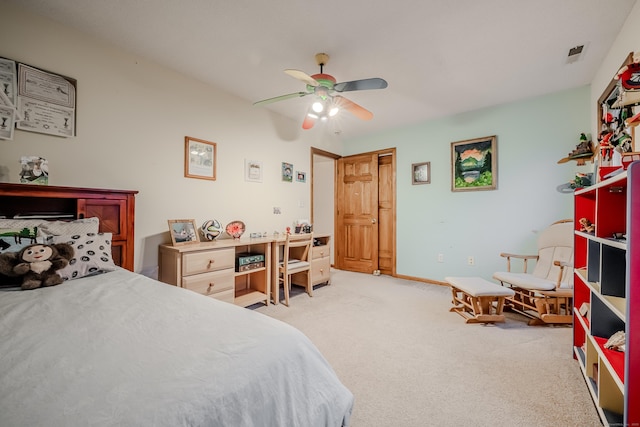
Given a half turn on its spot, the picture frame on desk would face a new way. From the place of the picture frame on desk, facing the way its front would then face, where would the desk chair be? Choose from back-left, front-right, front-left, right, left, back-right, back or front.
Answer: back-right

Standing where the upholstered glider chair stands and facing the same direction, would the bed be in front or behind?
in front

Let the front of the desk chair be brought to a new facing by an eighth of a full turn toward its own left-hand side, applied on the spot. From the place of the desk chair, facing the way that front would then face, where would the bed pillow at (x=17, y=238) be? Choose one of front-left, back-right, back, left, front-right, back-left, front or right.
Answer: front-left

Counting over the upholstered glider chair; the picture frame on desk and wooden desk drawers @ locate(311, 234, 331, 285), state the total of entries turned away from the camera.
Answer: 0

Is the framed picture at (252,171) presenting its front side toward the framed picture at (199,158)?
no

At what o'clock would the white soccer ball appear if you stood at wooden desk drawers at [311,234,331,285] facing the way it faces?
The white soccer ball is roughly at 3 o'clock from the wooden desk drawers.

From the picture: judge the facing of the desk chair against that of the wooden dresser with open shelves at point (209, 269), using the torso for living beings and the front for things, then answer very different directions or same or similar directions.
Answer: very different directions

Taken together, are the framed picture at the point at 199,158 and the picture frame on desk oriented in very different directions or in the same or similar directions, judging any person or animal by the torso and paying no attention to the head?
same or similar directions

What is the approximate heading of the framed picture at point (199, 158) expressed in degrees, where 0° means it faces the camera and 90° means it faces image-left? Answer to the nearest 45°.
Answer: approximately 315°

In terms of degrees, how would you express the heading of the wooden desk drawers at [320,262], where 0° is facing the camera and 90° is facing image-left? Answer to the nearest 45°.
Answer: approximately 315°

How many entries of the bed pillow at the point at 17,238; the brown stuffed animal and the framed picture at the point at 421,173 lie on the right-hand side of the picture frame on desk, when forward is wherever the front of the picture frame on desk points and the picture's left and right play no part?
2

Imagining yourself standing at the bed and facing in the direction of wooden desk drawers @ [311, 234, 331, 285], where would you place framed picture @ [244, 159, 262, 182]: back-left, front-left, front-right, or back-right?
front-left

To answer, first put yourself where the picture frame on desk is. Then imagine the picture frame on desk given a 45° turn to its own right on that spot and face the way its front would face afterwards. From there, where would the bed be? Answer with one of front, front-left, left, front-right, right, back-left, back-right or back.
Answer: front

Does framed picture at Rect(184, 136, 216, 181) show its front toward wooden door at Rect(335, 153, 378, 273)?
no

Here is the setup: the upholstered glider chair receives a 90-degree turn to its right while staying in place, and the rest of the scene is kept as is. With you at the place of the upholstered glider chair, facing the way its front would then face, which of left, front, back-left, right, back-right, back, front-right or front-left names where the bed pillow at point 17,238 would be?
left

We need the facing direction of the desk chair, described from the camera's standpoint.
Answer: facing away from the viewer and to the left of the viewer

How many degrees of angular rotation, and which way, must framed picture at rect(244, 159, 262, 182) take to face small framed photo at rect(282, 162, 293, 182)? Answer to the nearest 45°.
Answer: approximately 90° to its left

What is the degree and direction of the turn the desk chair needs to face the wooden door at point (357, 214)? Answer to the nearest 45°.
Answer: approximately 90° to its right

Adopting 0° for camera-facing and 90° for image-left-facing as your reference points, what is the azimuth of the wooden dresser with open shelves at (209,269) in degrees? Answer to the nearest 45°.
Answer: approximately 315°

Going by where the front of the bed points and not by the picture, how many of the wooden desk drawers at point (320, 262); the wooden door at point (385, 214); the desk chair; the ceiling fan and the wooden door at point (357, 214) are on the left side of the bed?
5

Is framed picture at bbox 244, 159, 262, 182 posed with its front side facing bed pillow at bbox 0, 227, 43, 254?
no
